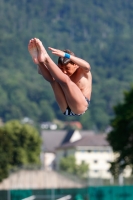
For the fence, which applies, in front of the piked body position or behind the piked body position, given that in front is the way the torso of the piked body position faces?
behind

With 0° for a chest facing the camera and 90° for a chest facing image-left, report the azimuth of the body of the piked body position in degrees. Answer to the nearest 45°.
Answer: approximately 45°

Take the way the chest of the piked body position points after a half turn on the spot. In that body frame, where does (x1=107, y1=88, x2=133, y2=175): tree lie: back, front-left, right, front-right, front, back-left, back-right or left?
front-left
